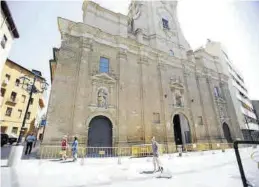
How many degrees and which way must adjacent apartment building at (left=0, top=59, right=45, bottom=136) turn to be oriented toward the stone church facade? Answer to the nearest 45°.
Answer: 0° — it already faces it

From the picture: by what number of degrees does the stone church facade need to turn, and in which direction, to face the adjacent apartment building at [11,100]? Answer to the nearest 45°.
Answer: approximately 135° to its right

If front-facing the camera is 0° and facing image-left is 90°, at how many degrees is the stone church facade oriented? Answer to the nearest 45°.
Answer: approximately 315°

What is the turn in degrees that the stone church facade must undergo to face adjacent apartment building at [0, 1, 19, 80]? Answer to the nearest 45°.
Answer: approximately 135° to its right

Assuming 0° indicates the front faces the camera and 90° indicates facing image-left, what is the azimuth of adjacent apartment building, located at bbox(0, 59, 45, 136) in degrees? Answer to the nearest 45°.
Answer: approximately 315°
